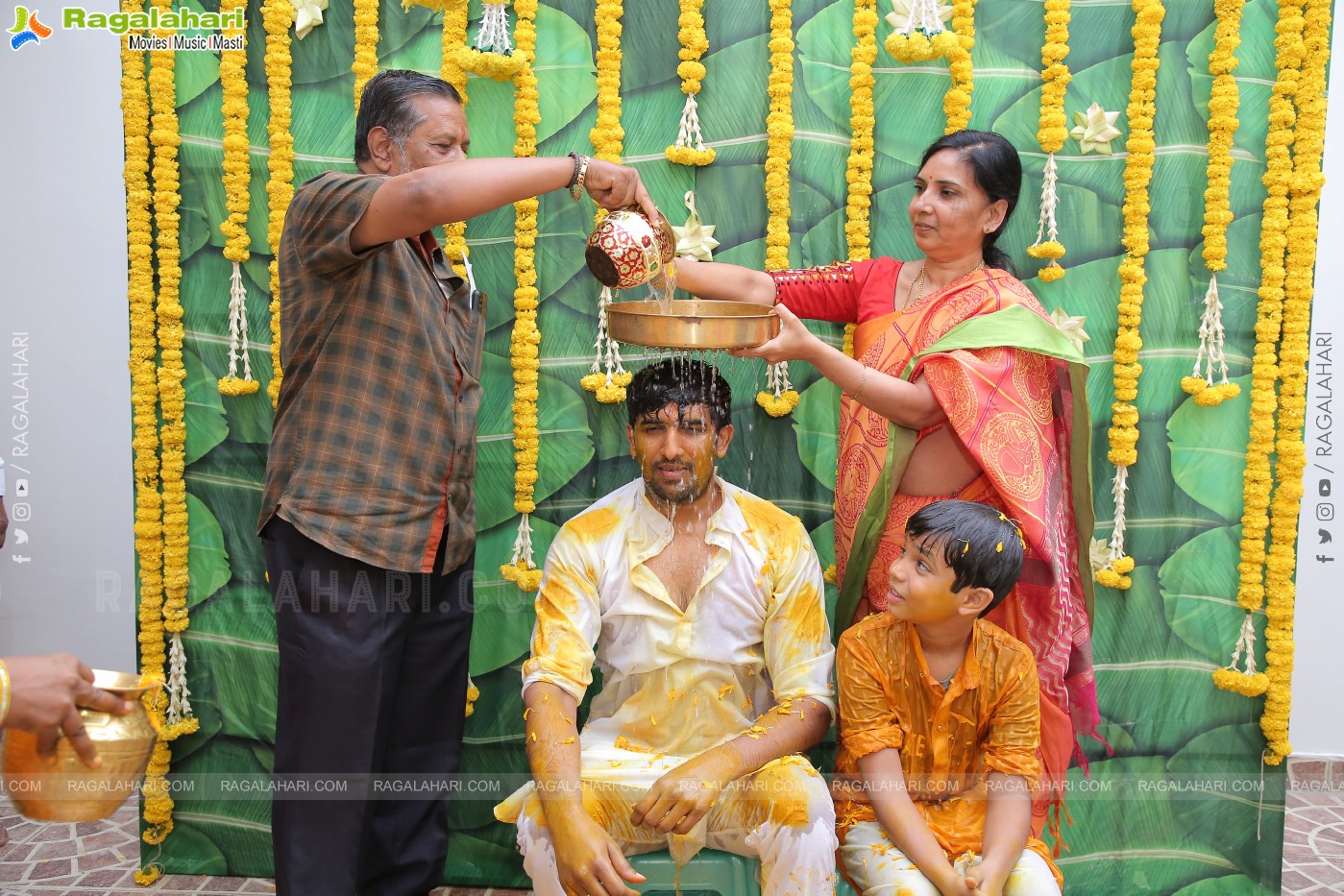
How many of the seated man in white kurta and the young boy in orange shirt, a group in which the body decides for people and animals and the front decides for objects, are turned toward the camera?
2

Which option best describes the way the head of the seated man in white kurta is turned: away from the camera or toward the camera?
toward the camera

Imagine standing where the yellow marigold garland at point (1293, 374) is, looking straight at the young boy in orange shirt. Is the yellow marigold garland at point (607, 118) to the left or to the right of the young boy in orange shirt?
right

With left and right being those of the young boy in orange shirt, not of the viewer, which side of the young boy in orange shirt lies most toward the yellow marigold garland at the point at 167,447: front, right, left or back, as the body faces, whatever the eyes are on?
right

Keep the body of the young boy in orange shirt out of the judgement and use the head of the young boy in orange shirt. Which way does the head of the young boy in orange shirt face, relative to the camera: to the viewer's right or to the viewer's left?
to the viewer's left

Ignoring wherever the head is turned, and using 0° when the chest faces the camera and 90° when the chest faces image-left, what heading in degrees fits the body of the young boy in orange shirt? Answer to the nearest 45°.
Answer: approximately 0°

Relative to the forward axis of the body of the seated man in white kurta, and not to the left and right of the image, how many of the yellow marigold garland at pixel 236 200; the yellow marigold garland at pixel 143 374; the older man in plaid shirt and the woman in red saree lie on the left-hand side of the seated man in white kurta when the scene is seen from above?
1

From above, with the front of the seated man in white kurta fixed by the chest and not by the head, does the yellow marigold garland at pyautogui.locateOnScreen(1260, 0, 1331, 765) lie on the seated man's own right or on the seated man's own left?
on the seated man's own left

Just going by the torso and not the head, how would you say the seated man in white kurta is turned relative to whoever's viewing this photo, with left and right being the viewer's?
facing the viewer

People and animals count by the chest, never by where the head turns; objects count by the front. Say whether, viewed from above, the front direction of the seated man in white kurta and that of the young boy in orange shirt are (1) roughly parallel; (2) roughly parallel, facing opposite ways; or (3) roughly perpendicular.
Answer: roughly parallel

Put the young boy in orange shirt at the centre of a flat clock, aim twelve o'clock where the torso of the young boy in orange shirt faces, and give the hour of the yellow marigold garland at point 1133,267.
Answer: The yellow marigold garland is roughly at 7 o'clock from the young boy in orange shirt.
